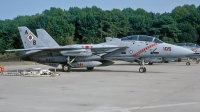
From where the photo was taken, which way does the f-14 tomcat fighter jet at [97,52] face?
to the viewer's right

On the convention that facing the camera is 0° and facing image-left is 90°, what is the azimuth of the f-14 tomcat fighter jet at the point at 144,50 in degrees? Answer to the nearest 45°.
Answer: approximately 270°
